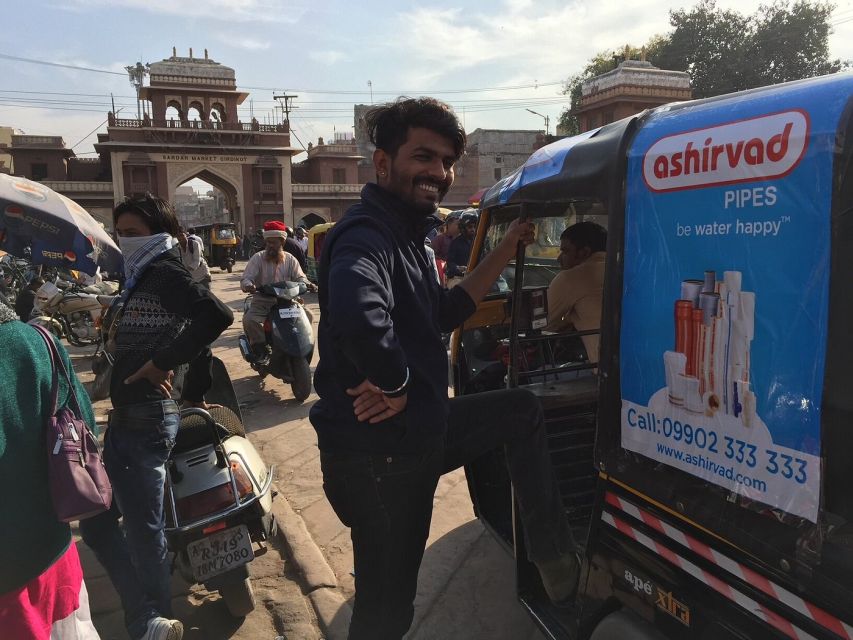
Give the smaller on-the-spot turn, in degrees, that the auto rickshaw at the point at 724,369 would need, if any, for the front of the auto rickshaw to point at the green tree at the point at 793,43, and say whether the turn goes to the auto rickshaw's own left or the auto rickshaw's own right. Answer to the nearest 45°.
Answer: approximately 45° to the auto rickshaw's own right

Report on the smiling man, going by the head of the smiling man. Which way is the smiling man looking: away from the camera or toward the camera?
toward the camera

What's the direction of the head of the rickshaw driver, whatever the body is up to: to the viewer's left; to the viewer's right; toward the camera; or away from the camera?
to the viewer's left

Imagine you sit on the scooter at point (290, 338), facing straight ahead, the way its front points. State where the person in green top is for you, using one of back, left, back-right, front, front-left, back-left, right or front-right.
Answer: front-right

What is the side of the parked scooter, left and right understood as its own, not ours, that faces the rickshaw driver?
right

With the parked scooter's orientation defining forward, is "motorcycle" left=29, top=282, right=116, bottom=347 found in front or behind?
in front

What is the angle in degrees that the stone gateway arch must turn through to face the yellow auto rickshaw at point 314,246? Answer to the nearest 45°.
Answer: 0° — it already faces it

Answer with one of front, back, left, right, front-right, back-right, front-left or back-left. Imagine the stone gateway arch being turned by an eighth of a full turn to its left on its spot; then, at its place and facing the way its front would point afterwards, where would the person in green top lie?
front-right

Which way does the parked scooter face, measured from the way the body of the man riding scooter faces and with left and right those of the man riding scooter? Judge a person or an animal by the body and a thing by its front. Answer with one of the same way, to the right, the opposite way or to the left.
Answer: the opposite way

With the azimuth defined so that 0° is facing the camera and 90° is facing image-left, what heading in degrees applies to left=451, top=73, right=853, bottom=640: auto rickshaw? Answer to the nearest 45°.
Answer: approximately 135°

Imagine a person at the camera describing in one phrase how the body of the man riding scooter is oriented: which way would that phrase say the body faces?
toward the camera

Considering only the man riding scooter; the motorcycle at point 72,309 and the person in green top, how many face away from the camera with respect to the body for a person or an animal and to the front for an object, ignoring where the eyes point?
1

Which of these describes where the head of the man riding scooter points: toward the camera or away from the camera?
toward the camera

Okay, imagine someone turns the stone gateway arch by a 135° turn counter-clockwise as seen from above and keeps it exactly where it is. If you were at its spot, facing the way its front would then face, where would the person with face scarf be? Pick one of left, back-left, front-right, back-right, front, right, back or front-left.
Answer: back-right

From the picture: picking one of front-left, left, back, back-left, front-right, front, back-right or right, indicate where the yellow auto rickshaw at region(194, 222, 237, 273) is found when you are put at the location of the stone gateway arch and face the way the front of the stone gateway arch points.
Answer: front

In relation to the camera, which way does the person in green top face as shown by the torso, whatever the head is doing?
away from the camera

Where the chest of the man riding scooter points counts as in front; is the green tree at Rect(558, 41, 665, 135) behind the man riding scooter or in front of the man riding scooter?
behind

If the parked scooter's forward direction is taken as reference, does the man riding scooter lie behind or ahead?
ahead
